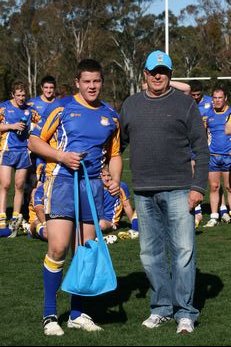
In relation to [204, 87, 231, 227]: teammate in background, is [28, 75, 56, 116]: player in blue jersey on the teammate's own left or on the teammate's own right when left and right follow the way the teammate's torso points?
on the teammate's own right

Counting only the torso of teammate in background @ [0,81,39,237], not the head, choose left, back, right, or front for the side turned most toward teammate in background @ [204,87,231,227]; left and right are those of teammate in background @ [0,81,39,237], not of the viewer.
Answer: left

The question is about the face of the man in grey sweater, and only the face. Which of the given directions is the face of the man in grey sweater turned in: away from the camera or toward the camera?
toward the camera

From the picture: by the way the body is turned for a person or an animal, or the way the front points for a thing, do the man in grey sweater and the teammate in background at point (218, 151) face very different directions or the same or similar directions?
same or similar directions

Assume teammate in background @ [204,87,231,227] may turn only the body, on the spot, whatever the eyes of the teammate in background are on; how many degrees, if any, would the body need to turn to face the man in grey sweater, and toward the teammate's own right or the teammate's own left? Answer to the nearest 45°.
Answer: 0° — they already face them

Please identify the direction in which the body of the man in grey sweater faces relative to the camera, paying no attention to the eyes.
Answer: toward the camera

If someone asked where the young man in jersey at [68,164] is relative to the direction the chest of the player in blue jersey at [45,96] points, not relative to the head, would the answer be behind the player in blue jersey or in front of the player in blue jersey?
in front

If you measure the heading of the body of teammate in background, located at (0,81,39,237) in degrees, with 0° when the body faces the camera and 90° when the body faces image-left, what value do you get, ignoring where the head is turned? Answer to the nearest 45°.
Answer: approximately 0°

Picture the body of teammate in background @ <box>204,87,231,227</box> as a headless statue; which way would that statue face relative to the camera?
toward the camera

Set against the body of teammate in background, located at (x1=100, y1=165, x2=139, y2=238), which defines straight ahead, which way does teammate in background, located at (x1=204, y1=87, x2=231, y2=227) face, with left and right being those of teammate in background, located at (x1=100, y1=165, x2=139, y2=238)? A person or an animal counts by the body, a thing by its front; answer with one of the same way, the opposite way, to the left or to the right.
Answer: the same way

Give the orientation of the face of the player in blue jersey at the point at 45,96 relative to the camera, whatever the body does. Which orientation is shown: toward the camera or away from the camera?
toward the camera

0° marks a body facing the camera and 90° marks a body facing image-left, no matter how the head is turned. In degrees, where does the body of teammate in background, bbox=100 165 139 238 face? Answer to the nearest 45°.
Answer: approximately 0°

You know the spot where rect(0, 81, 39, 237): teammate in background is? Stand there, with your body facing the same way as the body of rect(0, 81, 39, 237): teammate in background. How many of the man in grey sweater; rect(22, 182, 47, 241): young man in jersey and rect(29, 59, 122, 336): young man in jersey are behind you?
0
